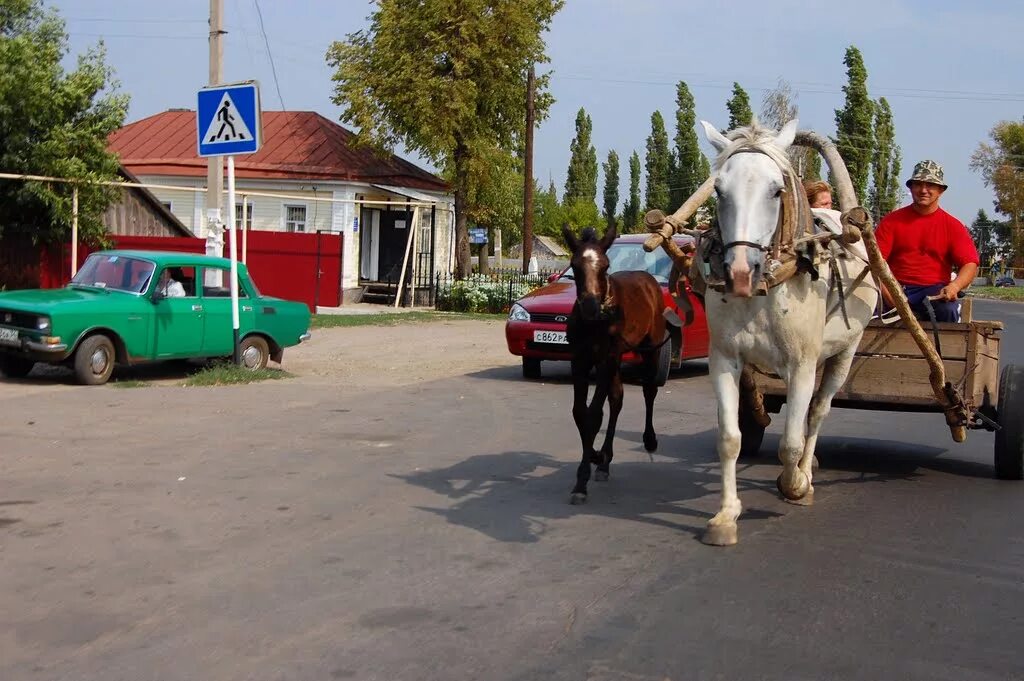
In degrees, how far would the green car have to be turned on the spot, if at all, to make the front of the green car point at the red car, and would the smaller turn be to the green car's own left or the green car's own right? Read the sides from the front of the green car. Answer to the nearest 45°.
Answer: approximately 135° to the green car's own left

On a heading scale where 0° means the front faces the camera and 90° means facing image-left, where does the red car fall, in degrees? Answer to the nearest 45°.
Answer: approximately 45°

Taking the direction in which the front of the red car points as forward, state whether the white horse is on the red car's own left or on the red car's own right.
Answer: on the red car's own left

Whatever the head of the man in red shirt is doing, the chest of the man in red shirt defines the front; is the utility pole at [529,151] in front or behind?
behind

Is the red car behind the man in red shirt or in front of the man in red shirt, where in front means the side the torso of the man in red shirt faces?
behind

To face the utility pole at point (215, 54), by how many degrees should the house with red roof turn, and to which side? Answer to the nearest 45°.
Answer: approximately 45° to its right

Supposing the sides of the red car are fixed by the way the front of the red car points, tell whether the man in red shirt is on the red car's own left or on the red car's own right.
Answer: on the red car's own left

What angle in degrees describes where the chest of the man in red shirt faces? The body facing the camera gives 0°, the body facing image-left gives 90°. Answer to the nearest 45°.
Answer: approximately 0°

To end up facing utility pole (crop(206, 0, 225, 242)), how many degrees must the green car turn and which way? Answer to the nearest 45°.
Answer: approximately 135° to its right

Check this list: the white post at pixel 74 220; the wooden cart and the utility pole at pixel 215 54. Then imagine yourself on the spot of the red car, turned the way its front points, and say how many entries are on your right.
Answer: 2

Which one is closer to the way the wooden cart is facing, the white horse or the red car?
the white horse

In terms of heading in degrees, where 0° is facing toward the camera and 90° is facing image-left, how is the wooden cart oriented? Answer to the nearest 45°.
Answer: approximately 45°

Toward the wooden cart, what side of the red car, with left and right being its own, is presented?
left

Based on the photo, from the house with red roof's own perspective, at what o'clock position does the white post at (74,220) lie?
The white post is roughly at 2 o'clock from the house with red roof.
